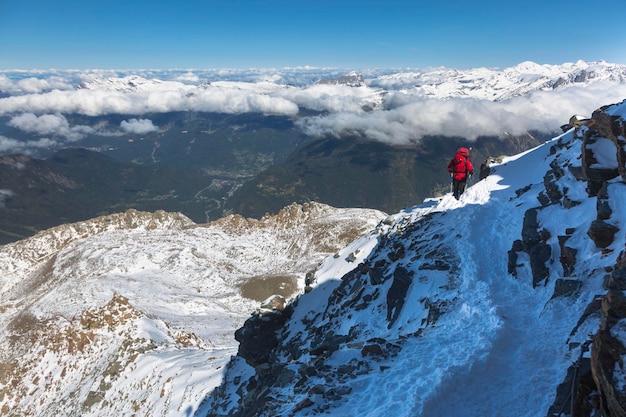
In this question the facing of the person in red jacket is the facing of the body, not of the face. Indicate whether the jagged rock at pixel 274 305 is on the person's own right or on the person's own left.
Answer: on the person's own left

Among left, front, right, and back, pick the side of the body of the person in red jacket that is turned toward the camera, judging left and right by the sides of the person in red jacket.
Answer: back
